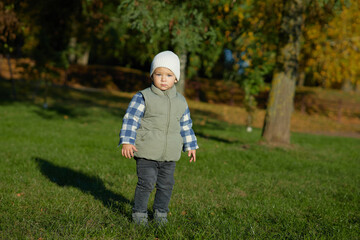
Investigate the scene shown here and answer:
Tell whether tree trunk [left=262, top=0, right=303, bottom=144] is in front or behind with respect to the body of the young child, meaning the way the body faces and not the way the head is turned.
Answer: behind

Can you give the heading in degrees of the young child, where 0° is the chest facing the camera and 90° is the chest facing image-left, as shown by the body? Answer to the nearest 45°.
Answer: approximately 0°

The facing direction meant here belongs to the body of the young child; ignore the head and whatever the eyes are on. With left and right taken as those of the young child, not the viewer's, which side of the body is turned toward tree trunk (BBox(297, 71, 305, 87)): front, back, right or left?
back
